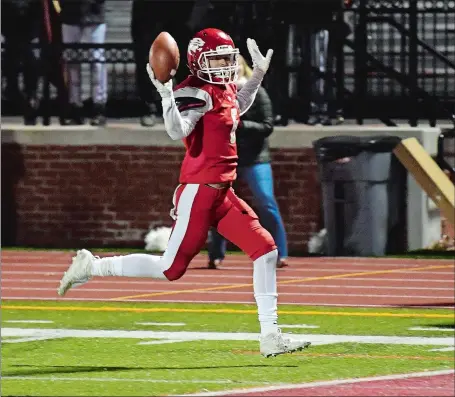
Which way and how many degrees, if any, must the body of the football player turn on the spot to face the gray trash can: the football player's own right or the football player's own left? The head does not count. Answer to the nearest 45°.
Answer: approximately 135° to the football player's own left

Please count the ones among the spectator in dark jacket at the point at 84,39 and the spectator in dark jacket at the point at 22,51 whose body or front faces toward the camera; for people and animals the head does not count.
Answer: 2

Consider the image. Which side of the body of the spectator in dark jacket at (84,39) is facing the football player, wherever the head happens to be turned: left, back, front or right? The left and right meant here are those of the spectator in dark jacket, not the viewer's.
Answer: front

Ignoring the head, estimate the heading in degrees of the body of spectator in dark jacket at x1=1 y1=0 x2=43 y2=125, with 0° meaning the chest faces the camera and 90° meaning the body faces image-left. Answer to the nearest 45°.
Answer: approximately 0°

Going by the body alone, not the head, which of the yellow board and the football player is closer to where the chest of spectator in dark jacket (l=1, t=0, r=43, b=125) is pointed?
the football player

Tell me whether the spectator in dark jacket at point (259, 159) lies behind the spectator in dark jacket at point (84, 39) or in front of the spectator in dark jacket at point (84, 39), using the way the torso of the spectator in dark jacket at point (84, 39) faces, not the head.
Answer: in front

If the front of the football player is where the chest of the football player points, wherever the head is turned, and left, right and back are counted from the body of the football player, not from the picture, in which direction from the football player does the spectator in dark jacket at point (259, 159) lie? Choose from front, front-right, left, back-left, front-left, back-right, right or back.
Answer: back-left

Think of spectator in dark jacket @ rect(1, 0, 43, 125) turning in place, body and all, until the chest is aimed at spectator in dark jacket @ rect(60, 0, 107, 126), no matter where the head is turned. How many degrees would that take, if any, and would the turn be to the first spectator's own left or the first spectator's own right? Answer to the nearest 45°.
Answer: approximately 45° to the first spectator's own left
